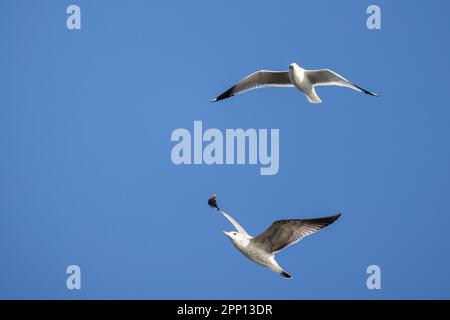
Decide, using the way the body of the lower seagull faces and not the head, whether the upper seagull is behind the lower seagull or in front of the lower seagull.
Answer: behind

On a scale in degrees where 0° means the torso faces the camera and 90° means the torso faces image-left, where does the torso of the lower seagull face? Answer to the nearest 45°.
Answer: approximately 45°
